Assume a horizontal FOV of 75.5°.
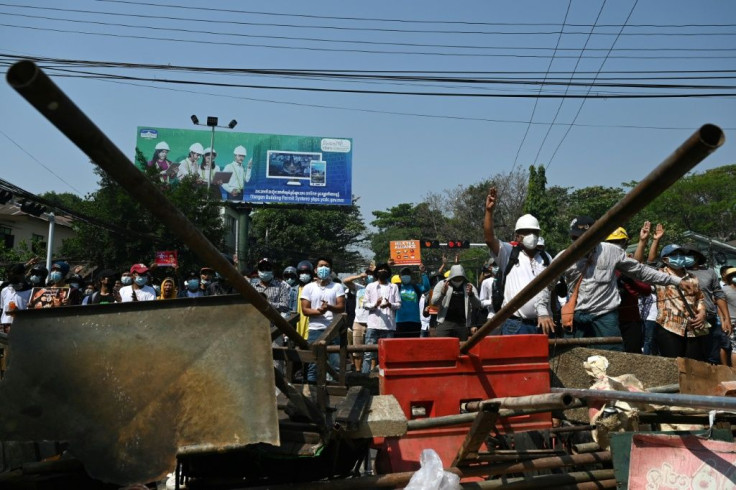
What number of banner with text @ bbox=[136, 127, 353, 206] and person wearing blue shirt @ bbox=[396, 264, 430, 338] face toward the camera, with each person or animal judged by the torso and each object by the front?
2

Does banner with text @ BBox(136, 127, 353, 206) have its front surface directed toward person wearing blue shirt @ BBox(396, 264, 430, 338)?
yes

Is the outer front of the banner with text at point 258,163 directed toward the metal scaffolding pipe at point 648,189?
yes

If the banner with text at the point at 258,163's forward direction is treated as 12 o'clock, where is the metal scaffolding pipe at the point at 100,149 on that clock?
The metal scaffolding pipe is roughly at 12 o'clock from the banner with text.

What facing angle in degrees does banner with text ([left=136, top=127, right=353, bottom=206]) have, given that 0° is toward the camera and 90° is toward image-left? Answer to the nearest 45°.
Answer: approximately 0°

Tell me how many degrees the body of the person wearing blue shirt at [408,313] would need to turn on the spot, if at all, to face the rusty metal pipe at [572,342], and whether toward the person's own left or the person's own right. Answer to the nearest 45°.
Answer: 0° — they already face it

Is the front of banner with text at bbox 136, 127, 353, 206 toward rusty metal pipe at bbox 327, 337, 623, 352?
yes

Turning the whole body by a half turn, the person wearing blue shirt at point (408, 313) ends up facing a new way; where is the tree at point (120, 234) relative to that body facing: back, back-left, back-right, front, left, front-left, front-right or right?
front-left

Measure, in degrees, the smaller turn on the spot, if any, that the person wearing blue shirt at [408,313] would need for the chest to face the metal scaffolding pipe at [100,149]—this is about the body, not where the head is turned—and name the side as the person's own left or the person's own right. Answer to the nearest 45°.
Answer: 0° — they already face it

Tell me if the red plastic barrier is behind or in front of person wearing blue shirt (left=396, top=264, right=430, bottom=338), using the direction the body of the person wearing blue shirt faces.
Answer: in front

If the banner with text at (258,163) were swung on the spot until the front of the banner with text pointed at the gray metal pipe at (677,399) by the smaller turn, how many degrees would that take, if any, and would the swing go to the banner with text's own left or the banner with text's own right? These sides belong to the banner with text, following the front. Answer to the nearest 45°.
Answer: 0° — it already faces it

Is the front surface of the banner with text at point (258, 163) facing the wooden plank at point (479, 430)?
yes
